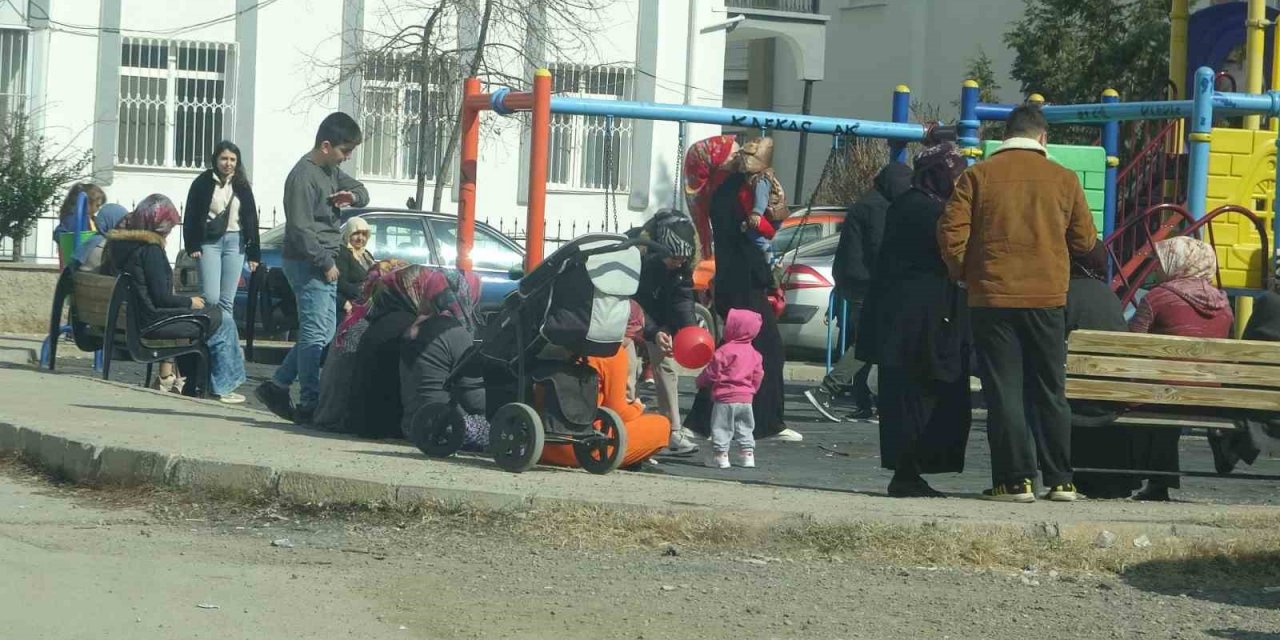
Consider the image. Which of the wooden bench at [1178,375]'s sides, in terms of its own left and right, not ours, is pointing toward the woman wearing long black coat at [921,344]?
left

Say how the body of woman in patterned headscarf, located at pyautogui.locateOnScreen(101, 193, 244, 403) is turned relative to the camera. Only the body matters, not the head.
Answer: to the viewer's right

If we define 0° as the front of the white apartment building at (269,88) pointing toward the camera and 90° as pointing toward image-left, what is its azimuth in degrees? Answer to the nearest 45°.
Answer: approximately 0°

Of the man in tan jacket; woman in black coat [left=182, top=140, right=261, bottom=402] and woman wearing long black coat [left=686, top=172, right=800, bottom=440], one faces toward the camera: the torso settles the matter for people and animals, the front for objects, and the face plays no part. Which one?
the woman in black coat

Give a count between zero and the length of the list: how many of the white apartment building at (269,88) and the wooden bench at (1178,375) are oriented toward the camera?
1

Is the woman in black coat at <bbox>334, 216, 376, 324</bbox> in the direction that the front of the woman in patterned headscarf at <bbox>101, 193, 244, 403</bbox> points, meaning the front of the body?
yes

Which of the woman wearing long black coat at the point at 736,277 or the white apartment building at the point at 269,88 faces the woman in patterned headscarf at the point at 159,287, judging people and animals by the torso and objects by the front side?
the white apartment building

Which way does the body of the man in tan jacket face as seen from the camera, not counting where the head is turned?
away from the camera

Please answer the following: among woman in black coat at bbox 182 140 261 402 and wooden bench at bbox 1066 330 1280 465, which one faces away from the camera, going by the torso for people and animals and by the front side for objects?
the wooden bench

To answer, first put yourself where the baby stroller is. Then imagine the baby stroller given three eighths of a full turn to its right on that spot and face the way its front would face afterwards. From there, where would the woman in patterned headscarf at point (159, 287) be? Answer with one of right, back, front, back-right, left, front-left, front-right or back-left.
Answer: back-left

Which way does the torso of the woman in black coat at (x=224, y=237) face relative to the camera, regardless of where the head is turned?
toward the camera

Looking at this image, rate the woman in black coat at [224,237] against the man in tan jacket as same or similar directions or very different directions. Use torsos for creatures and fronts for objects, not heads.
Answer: very different directions

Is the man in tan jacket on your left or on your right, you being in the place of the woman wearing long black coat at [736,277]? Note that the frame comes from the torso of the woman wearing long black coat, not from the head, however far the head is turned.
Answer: on your right

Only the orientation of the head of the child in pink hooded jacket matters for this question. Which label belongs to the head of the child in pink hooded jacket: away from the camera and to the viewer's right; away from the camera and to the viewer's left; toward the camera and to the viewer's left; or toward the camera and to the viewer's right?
away from the camera and to the viewer's left

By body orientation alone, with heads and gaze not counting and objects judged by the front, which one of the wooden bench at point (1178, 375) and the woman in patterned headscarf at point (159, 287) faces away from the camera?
the wooden bench

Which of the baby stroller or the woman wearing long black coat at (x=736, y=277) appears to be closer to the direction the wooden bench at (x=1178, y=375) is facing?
the woman wearing long black coat

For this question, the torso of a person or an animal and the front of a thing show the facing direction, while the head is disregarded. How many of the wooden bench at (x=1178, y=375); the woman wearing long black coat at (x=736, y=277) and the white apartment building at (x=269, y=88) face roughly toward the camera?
1
